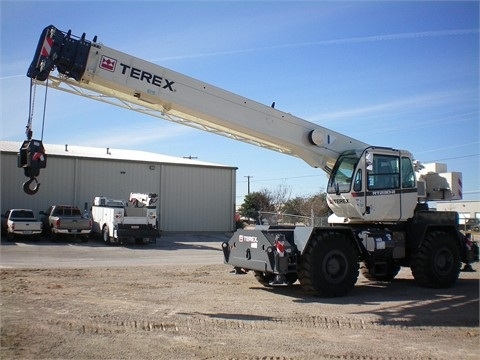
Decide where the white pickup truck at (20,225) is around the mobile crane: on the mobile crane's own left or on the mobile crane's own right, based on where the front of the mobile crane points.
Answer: on the mobile crane's own right

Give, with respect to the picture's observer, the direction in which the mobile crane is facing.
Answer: facing the viewer and to the left of the viewer

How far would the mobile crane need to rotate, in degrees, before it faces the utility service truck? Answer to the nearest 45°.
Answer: approximately 90° to its right

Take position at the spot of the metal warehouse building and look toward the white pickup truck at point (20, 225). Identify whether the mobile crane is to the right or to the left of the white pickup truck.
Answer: left

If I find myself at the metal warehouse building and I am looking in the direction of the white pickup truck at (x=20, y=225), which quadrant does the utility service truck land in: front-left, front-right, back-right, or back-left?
front-left

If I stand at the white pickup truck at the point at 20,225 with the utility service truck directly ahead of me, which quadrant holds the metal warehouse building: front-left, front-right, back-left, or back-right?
front-left

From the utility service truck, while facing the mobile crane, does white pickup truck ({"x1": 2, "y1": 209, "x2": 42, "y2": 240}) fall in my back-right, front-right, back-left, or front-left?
back-right

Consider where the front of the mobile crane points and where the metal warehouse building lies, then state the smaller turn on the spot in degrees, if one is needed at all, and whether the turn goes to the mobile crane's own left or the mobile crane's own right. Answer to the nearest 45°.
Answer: approximately 90° to the mobile crane's own right
